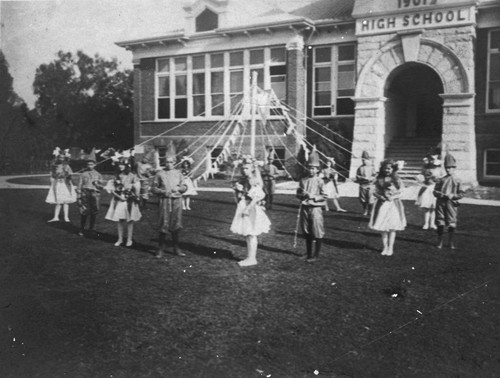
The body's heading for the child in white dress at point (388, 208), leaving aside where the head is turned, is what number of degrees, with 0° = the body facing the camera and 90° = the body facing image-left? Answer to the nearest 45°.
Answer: approximately 0°

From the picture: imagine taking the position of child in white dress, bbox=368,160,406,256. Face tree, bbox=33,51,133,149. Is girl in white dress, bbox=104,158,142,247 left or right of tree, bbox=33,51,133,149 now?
left

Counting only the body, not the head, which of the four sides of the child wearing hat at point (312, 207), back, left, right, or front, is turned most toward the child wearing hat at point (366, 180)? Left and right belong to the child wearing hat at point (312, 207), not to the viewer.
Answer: back

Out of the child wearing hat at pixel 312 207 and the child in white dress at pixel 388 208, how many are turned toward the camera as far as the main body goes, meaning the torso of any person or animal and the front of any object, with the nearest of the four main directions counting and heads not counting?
2

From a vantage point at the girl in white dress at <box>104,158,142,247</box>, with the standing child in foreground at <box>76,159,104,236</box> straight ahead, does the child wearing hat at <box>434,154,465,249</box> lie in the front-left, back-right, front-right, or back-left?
back-right

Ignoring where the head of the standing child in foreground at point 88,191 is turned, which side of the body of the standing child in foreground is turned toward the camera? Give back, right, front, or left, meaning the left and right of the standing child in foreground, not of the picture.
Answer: front

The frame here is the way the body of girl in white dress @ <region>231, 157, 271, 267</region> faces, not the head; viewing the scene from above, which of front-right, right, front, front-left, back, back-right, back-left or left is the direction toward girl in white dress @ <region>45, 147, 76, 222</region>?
right

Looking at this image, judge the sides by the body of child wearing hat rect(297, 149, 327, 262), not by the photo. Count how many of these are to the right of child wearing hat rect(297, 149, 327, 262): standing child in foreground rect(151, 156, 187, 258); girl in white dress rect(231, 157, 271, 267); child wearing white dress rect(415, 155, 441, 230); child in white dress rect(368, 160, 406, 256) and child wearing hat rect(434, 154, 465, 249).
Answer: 2

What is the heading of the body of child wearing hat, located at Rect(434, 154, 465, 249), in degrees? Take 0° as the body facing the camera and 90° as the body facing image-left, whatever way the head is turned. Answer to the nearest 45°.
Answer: approximately 0°

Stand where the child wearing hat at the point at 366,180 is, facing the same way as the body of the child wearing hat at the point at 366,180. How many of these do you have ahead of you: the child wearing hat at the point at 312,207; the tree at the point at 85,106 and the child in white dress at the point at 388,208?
2

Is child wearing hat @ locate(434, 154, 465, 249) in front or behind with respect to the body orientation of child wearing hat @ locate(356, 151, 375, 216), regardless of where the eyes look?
in front
